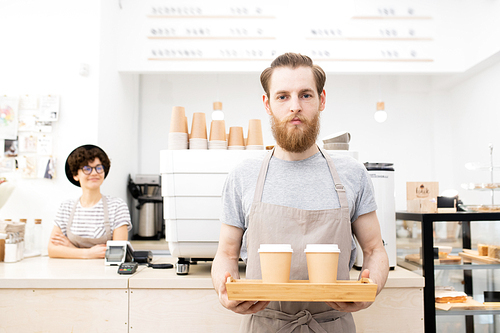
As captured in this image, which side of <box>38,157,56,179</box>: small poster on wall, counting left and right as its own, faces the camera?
front

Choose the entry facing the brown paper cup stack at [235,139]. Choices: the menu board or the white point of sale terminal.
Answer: the menu board

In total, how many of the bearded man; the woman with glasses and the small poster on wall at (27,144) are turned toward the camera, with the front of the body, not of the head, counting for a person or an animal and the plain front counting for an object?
3

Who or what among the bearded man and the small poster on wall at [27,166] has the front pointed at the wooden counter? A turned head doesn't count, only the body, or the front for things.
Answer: the small poster on wall

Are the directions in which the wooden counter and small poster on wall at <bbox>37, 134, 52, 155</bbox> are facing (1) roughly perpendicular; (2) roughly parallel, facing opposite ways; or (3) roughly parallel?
roughly parallel

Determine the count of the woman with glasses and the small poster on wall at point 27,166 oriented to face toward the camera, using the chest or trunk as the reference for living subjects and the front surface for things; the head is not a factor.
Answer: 2

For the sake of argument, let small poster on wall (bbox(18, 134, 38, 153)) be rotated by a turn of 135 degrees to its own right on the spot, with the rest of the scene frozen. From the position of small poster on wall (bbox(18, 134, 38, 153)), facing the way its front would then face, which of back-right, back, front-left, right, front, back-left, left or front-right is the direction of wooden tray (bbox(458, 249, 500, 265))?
back

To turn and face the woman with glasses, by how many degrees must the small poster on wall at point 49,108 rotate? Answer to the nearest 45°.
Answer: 0° — it already faces them

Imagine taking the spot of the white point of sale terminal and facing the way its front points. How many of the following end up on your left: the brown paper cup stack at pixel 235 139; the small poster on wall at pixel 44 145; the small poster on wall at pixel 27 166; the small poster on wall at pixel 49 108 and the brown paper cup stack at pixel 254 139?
2

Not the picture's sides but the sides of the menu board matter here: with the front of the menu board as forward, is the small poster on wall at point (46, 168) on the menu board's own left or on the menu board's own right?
on the menu board's own right

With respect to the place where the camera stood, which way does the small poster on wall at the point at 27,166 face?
facing the viewer

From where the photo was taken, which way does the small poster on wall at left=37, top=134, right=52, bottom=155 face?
toward the camera

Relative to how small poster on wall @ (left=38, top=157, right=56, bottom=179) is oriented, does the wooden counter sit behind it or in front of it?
in front

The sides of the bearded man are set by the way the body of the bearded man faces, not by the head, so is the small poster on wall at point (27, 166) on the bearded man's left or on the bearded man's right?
on the bearded man's right

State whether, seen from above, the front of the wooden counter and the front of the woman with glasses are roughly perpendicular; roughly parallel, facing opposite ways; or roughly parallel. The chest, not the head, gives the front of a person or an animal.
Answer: roughly parallel
